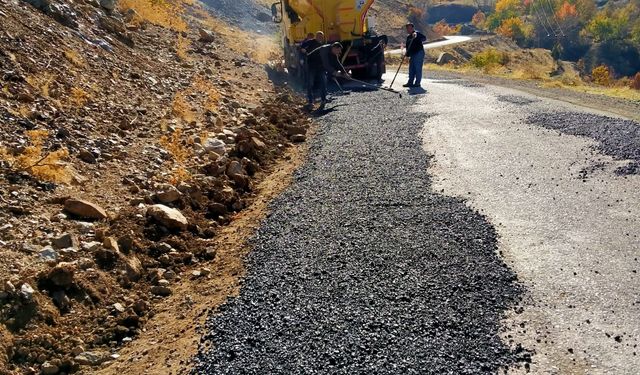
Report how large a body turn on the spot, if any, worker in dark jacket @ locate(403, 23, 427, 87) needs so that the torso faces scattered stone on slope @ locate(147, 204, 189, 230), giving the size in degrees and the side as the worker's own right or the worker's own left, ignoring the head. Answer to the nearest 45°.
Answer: approximately 45° to the worker's own left

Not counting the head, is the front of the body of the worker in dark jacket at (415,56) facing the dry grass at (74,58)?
yes

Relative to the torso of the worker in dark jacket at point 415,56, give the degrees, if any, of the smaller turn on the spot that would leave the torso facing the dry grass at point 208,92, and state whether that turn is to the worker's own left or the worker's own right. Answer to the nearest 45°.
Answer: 0° — they already face it

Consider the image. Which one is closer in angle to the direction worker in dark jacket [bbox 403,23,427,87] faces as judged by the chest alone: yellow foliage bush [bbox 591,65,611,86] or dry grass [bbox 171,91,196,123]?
the dry grass

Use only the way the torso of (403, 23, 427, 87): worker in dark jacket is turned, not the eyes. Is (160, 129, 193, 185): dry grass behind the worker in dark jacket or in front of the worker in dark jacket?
in front

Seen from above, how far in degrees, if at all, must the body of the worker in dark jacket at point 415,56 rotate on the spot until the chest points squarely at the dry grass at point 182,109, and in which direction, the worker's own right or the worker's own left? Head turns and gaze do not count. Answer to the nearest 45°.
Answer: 0° — they already face it

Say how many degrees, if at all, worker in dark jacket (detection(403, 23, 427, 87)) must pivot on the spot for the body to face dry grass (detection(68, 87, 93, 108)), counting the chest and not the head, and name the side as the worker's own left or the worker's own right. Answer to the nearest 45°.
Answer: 0° — they already face it

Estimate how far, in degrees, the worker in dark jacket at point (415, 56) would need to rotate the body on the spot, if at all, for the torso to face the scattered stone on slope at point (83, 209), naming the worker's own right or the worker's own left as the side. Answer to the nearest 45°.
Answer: approximately 45° to the worker's own left

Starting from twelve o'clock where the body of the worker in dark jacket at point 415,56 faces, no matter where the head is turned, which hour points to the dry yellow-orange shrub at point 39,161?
The dry yellow-orange shrub is roughly at 11 o'clock from the worker in dark jacket.

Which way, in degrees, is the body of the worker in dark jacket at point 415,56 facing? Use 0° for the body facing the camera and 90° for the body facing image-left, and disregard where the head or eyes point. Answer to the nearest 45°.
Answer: approximately 45°

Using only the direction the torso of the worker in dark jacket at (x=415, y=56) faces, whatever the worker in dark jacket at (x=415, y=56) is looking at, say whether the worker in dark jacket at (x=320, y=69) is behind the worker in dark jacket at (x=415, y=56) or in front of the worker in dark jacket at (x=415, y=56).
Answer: in front
